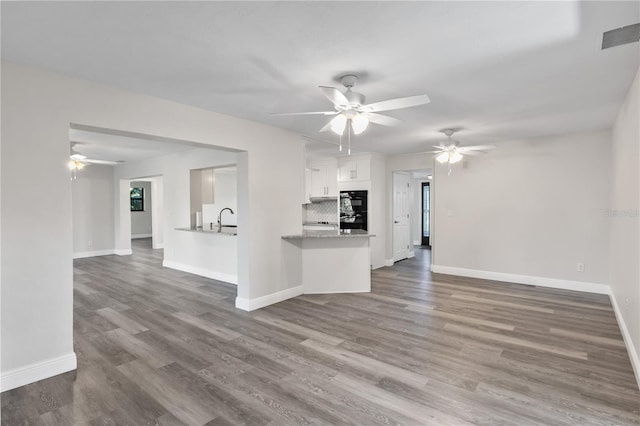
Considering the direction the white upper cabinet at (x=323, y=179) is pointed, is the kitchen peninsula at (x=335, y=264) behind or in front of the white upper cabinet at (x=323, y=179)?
in front

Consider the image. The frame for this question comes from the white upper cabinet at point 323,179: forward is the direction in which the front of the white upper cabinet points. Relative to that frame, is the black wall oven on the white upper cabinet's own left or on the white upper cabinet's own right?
on the white upper cabinet's own left

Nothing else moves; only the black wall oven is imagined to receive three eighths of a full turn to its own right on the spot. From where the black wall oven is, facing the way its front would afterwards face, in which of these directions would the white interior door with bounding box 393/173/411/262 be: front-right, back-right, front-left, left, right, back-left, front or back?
right

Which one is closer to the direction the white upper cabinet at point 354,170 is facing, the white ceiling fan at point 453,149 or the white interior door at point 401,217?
the white ceiling fan

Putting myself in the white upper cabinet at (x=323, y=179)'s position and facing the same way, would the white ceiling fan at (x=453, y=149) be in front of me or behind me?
in front

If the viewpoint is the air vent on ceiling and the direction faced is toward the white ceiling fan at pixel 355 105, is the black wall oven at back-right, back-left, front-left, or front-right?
front-right

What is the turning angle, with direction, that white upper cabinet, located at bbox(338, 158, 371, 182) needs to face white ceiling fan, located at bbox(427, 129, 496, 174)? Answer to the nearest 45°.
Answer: approximately 45° to its left

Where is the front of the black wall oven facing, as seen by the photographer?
facing the viewer

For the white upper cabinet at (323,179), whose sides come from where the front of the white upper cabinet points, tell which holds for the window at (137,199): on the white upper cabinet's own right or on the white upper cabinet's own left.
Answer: on the white upper cabinet's own right

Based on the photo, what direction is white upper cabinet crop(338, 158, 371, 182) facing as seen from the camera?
toward the camera

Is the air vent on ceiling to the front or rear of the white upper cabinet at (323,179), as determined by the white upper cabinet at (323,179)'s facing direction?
to the front

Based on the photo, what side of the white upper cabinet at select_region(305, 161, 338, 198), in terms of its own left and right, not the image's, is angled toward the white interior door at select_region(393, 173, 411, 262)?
left

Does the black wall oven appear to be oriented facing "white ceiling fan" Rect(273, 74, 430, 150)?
yes

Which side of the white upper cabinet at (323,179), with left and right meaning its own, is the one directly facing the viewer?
front

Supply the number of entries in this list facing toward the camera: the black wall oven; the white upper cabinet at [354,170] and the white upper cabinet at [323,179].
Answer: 3
